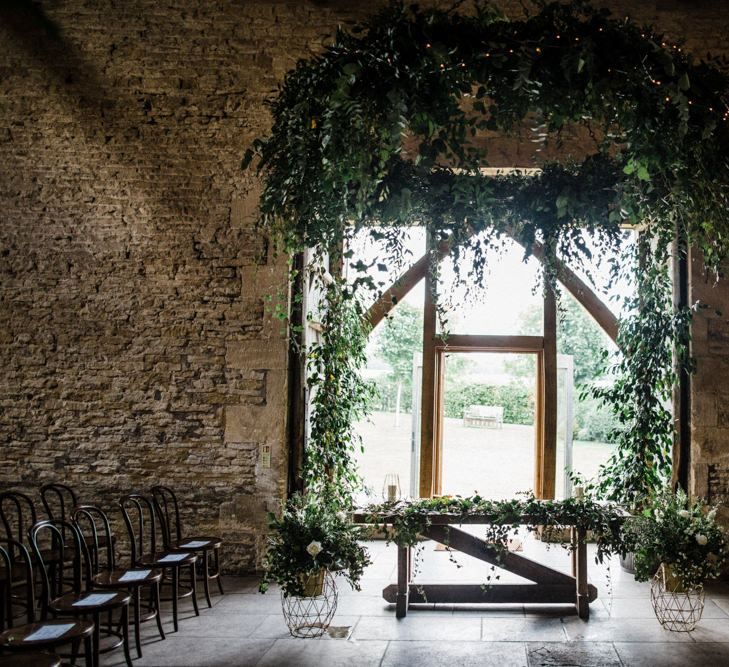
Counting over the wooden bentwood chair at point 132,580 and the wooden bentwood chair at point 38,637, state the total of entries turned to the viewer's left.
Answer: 0

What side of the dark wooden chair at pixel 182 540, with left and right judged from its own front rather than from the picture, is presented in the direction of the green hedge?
left

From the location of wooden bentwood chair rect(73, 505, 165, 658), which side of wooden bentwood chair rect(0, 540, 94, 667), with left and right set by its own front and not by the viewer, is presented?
left

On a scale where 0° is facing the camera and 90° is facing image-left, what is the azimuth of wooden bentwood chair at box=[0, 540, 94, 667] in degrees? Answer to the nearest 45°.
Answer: approximately 315°

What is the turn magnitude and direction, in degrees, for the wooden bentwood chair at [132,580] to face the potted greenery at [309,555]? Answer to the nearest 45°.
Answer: approximately 45° to its left

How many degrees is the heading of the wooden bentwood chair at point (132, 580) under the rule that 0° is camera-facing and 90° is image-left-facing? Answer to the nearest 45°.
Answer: approximately 315°

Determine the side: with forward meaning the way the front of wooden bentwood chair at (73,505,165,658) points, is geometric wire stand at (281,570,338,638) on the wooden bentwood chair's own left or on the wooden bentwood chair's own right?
on the wooden bentwood chair's own left

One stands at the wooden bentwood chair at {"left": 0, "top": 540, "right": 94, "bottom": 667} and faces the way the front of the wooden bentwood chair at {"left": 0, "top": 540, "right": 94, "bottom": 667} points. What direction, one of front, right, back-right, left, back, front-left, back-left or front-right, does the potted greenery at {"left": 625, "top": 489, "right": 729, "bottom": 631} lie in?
front-left
